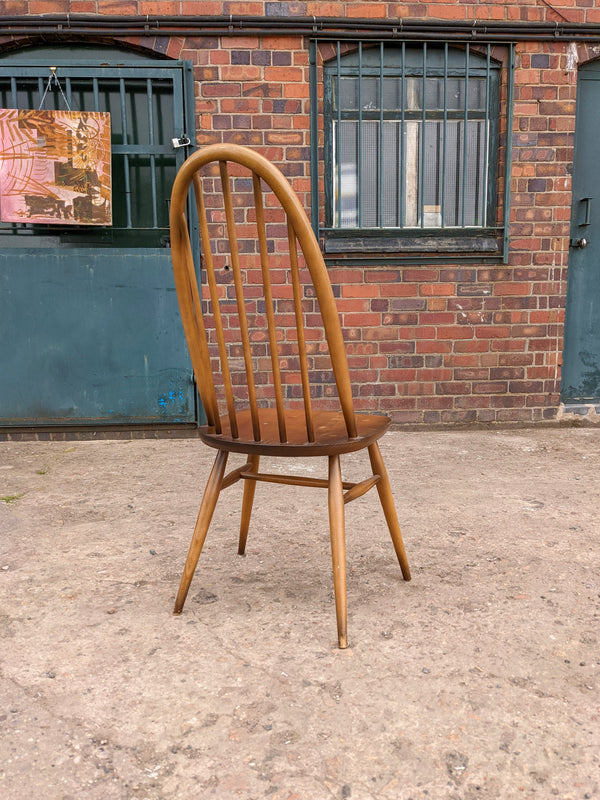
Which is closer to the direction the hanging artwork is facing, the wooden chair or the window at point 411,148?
the wooden chair

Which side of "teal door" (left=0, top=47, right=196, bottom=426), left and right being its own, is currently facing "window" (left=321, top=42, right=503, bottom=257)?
left

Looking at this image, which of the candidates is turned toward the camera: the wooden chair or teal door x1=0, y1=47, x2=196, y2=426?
the teal door

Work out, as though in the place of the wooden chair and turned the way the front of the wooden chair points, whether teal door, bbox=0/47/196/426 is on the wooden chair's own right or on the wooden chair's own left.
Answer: on the wooden chair's own left

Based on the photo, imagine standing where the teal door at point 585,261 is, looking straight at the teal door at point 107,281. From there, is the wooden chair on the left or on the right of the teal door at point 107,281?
left

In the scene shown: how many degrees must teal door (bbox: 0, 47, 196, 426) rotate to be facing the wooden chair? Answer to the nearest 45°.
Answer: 0° — it already faces it

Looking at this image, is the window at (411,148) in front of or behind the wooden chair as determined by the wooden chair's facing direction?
in front

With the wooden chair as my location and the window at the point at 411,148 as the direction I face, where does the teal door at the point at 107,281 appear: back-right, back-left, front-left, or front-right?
front-left

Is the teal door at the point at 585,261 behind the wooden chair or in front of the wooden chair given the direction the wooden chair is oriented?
in front

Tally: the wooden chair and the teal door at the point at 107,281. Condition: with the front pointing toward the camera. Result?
1

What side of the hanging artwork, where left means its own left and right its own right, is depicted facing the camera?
front

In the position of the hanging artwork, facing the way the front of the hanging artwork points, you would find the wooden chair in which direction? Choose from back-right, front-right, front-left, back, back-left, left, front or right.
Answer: front

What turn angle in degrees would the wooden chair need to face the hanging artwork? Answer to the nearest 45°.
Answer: approximately 90° to its left

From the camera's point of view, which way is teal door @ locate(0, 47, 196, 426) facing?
toward the camera

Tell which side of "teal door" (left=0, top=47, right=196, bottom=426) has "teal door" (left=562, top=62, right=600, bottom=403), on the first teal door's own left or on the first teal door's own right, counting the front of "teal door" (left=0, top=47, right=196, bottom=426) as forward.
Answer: on the first teal door's own left

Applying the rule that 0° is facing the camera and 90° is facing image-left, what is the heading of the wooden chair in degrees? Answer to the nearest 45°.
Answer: approximately 225°

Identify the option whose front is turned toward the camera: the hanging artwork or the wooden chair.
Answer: the hanging artwork
